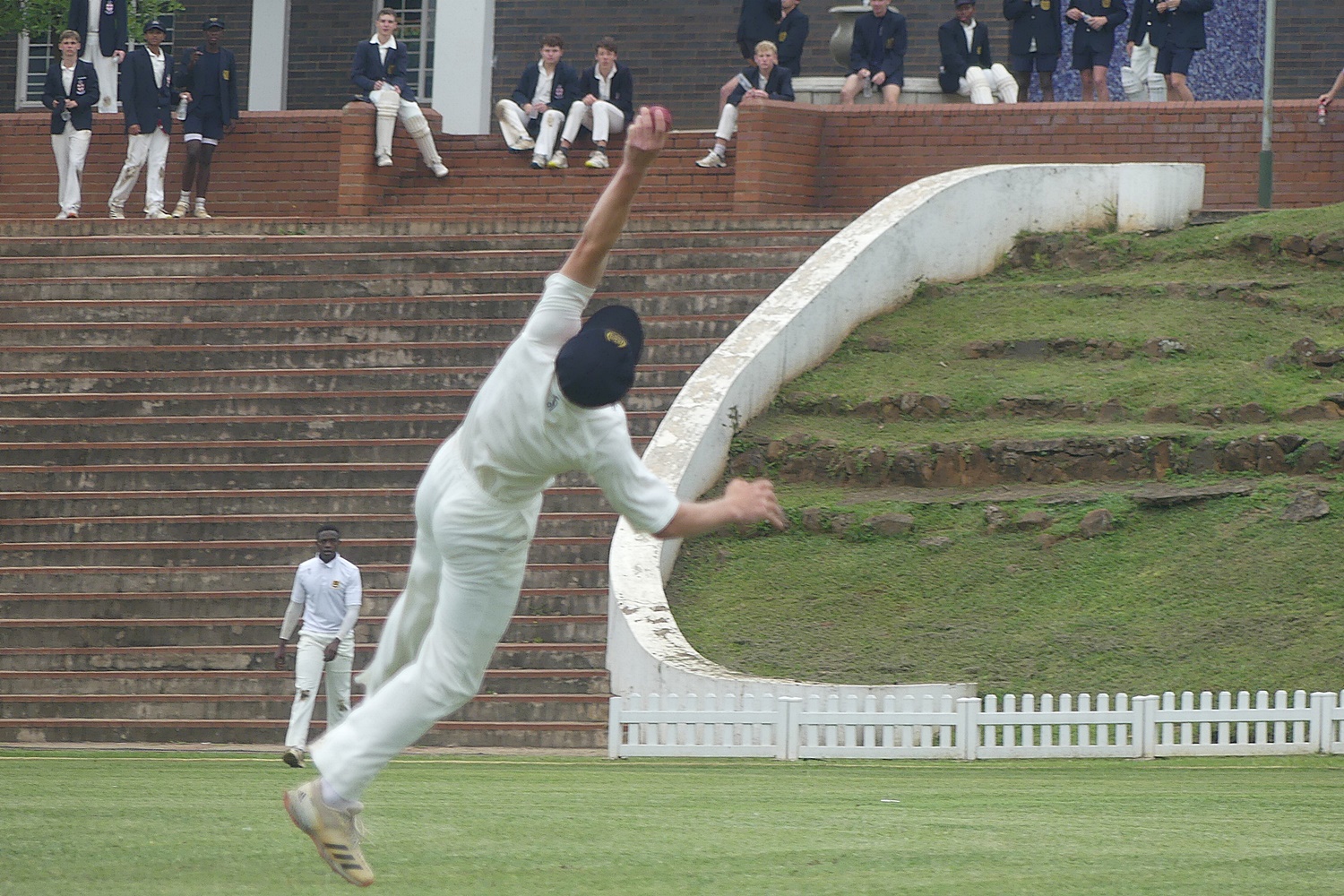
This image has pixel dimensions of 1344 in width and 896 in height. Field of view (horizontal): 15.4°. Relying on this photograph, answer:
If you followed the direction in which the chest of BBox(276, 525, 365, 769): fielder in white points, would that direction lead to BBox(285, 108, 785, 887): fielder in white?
yes

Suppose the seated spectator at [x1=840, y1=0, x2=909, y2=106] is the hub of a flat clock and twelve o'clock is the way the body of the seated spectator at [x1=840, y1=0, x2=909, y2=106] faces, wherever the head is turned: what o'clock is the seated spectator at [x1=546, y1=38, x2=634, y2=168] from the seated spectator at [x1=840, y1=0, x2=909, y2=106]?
the seated spectator at [x1=546, y1=38, x2=634, y2=168] is roughly at 3 o'clock from the seated spectator at [x1=840, y1=0, x2=909, y2=106].

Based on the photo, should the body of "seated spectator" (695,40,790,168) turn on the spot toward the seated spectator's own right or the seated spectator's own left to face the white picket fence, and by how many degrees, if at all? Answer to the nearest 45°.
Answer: approximately 45° to the seated spectator's own left

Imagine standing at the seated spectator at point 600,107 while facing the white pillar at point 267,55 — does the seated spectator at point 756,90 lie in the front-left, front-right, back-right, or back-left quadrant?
back-right

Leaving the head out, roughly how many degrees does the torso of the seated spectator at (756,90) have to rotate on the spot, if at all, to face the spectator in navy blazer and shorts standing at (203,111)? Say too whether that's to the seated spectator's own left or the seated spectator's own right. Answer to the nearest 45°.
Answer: approximately 45° to the seated spectator's own right

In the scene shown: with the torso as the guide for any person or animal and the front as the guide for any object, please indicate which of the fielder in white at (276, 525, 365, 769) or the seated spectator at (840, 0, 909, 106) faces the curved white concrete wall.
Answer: the seated spectator

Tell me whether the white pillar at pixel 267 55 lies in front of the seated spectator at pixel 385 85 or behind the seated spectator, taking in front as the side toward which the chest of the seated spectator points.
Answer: behind

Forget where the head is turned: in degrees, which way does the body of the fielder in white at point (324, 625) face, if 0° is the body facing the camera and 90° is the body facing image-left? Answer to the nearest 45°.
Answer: approximately 0°

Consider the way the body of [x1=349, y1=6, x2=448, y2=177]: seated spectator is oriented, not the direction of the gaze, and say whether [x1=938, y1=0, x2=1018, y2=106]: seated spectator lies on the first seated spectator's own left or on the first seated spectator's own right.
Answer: on the first seated spectator's own left
